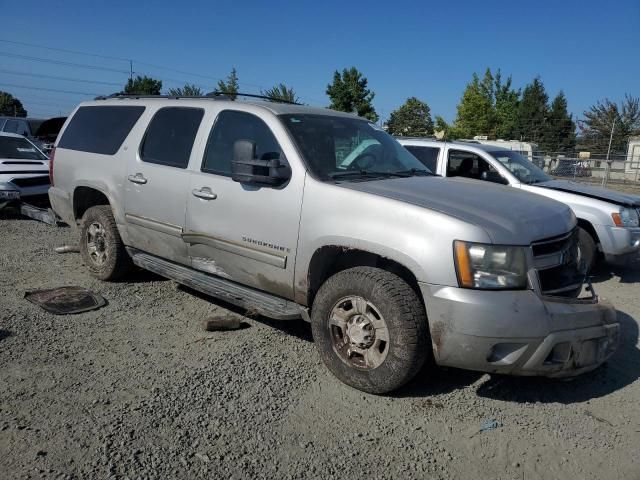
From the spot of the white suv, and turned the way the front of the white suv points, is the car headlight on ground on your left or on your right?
on your right

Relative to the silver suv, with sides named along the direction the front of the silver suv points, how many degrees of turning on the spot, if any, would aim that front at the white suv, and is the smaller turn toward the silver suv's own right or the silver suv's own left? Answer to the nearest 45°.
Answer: approximately 90° to the silver suv's own left

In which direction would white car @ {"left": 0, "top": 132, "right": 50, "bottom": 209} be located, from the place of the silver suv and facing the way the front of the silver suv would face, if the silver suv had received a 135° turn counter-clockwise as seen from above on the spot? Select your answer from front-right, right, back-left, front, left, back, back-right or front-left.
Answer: front-left

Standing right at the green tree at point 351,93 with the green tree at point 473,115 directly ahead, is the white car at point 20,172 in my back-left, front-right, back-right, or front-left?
back-right

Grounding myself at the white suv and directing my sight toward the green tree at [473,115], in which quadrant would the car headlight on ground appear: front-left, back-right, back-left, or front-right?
back-left

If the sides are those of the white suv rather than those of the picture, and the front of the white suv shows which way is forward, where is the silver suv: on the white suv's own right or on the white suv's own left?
on the white suv's own right

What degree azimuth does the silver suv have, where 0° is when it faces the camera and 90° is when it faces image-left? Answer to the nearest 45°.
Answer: approximately 315°
